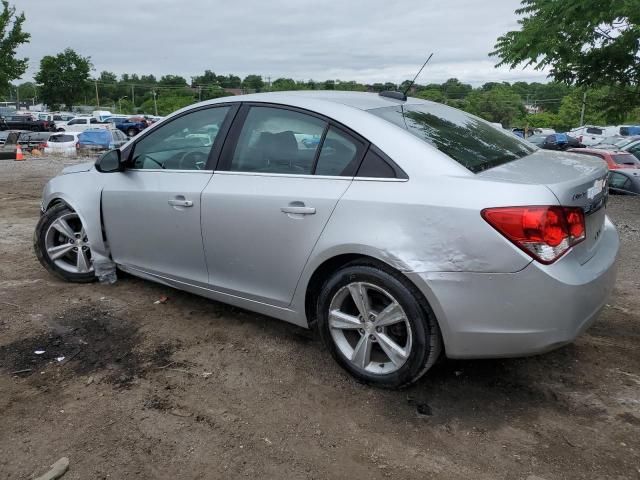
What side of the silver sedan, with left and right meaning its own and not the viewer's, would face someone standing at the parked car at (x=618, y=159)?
right

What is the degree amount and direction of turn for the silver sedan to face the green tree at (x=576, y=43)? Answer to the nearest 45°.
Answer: approximately 90° to its right

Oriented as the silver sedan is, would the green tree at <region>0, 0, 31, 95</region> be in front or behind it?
in front

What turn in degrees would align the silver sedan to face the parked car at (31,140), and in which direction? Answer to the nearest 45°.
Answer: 0° — it already faces it

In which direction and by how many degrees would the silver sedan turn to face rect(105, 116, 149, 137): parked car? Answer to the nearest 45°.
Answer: approximately 45° to its right

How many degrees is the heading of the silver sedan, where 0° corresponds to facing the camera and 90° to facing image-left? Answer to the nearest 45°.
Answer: approximately 135°

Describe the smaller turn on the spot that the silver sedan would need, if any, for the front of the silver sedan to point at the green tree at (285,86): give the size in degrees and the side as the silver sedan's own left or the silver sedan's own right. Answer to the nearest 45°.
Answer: approximately 45° to the silver sedan's own right

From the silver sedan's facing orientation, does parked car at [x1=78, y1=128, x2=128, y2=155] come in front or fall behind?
in front

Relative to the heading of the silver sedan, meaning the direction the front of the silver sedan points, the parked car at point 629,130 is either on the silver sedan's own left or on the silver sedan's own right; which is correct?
on the silver sedan's own right

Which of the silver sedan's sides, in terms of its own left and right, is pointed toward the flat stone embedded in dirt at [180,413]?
left

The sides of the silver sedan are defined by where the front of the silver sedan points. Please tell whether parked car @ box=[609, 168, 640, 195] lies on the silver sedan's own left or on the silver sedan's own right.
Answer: on the silver sedan's own right
